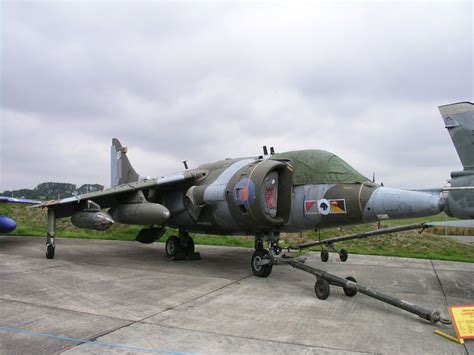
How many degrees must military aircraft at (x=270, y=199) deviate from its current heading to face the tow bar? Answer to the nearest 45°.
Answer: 0° — it already faces it

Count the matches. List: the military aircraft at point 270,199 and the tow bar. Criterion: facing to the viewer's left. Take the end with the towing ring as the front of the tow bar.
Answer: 0

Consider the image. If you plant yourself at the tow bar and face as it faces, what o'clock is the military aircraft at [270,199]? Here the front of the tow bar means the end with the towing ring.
The military aircraft is roughly at 6 o'clock from the tow bar.

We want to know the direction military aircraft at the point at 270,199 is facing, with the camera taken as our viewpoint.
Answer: facing the viewer and to the right of the viewer
